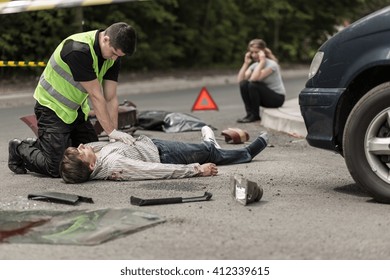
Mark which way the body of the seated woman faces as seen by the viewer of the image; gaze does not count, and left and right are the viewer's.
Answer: facing the viewer and to the left of the viewer

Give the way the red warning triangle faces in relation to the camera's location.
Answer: facing the viewer

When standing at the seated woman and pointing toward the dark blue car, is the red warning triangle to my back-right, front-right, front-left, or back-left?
back-right

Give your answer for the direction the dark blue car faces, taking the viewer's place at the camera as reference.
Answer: facing to the left of the viewer

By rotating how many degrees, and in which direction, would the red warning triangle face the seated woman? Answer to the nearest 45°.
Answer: approximately 45° to its left

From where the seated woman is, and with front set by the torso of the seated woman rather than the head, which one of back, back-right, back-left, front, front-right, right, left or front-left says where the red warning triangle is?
right

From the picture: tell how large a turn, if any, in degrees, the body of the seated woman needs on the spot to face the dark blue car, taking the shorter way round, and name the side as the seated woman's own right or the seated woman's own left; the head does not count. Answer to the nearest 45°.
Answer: approximately 45° to the seated woman's own left

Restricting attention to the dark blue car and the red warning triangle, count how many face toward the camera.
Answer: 1

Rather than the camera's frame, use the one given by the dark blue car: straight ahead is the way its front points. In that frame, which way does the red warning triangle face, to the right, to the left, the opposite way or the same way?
to the left
